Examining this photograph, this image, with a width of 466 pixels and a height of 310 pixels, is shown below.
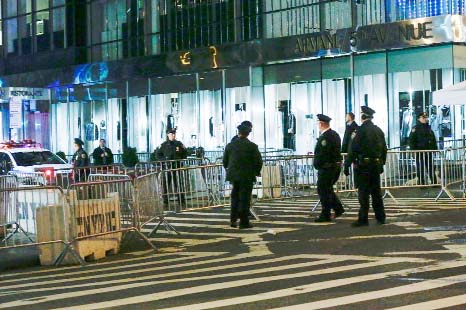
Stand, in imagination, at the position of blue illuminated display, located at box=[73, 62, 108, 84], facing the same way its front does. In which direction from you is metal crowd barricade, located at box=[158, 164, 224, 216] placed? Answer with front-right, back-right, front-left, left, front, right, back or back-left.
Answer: front-left

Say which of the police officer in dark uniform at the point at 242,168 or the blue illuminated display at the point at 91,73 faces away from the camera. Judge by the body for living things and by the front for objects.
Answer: the police officer in dark uniform

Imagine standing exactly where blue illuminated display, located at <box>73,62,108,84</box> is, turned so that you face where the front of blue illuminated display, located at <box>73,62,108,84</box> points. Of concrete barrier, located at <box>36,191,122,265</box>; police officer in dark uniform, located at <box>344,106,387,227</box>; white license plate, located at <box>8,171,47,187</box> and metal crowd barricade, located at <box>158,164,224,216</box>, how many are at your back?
0

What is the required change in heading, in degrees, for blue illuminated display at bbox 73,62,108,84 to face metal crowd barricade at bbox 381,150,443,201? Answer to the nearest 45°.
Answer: approximately 45° to its left

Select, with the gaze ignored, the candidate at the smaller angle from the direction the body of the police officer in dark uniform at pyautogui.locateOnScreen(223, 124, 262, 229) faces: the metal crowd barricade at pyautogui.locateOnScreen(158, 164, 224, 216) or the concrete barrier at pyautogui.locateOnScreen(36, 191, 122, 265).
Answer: the metal crowd barricade

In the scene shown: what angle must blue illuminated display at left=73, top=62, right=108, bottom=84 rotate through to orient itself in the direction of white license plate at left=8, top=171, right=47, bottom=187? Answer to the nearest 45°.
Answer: approximately 45° to its left

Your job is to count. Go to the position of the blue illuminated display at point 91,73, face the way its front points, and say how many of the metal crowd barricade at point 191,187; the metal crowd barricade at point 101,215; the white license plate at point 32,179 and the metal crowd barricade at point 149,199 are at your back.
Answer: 0

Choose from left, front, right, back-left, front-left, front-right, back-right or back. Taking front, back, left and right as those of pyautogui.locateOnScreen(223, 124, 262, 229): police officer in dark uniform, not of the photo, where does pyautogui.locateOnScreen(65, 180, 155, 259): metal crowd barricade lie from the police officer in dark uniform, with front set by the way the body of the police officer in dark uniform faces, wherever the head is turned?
back-left

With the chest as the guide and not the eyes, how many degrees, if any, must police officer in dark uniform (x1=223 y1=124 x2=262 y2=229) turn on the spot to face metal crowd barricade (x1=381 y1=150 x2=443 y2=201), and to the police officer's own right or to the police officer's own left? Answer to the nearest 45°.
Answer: approximately 45° to the police officer's own right

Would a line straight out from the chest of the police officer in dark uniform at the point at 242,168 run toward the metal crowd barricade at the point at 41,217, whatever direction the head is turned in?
no

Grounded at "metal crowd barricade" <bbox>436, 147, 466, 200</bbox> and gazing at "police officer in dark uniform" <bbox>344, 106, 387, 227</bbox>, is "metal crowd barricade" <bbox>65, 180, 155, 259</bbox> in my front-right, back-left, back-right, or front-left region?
front-right

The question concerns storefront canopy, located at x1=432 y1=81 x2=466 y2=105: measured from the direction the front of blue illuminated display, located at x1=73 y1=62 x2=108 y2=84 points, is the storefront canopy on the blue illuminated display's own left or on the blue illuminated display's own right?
on the blue illuminated display's own left

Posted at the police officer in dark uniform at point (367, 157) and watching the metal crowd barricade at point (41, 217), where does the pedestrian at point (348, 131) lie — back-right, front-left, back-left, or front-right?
back-right

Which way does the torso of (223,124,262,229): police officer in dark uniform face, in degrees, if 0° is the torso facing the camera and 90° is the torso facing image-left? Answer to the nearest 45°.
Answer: approximately 180°

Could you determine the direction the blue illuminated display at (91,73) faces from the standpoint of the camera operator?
facing the viewer and to the left of the viewer

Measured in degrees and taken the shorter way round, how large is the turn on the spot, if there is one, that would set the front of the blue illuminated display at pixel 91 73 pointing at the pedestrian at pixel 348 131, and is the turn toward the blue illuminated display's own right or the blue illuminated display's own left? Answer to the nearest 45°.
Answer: approximately 45° to the blue illuminated display's own left

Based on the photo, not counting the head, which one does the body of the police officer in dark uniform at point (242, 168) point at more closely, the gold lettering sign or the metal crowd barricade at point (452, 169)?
the gold lettering sign

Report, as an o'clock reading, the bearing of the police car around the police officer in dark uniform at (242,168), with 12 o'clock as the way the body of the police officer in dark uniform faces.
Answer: The police car is roughly at 11 o'clock from the police officer in dark uniform.

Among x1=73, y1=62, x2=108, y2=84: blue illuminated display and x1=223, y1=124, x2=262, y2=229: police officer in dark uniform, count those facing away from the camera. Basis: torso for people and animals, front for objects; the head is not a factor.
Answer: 1
